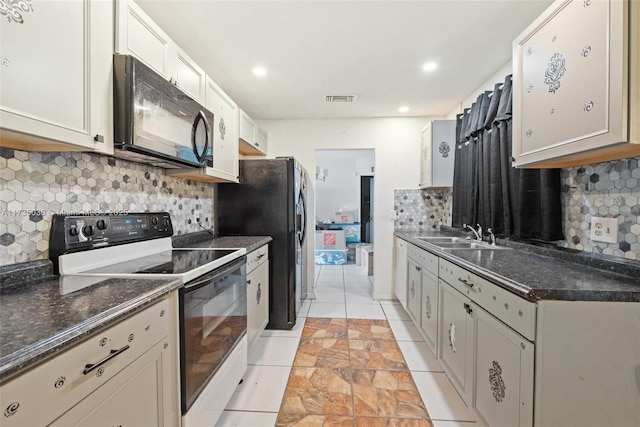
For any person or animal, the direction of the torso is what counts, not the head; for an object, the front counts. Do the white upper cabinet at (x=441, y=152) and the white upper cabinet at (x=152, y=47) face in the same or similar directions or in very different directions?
very different directions

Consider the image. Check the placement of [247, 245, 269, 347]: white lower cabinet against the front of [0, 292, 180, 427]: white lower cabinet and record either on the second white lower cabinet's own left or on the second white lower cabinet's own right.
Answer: on the second white lower cabinet's own left

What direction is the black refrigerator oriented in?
to the viewer's right

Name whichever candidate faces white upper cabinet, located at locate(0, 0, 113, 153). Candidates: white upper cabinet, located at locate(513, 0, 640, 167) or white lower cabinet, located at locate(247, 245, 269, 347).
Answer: white upper cabinet, located at locate(513, 0, 640, 167)

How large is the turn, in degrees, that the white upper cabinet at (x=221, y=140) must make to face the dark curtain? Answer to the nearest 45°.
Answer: approximately 45° to its right

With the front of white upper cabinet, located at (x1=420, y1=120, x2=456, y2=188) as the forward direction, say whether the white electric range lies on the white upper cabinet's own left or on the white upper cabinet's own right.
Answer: on the white upper cabinet's own left

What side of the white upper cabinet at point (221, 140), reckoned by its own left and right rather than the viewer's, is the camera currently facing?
right

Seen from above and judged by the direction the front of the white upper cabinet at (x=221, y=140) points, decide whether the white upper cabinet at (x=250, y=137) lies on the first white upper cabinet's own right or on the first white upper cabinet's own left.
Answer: on the first white upper cabinet's own left

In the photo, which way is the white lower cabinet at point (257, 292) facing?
to the viewer's right

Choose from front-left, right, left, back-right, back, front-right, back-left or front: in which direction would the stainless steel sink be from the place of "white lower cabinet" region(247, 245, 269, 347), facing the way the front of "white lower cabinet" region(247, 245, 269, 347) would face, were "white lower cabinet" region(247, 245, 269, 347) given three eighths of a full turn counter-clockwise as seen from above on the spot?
back-right

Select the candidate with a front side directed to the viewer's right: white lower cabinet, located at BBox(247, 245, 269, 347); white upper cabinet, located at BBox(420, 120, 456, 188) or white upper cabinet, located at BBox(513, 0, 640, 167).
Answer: the white lower cabinet

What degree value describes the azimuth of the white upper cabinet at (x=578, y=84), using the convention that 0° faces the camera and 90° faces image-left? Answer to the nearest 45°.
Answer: approximately 45°

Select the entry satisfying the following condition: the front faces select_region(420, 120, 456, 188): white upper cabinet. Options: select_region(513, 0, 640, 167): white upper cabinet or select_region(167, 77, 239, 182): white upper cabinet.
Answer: select_region(167, 77, 239, 182): white upper cabinet

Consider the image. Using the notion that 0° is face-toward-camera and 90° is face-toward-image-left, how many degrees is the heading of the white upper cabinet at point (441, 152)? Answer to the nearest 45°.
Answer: approximately 90°
